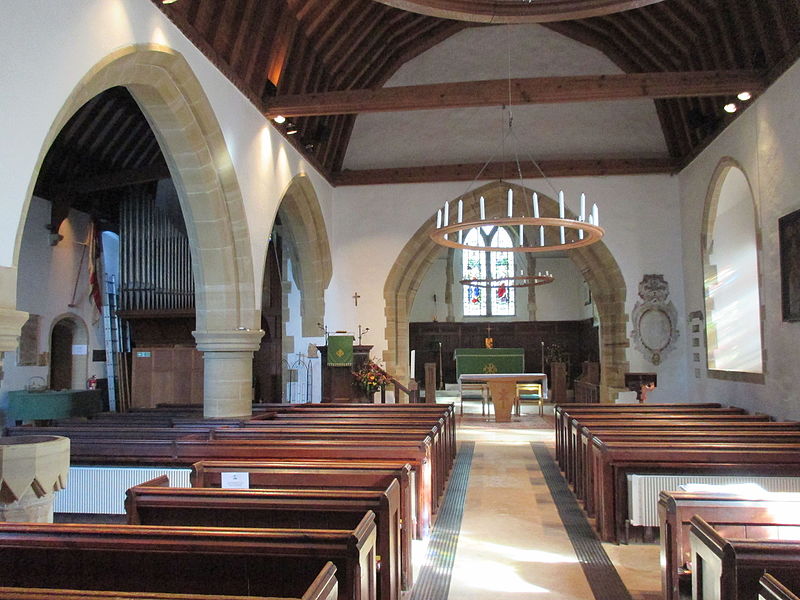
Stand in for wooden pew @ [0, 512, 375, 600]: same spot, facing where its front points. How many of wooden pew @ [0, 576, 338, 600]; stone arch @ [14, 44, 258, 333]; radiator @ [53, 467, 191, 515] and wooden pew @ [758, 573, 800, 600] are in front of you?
2

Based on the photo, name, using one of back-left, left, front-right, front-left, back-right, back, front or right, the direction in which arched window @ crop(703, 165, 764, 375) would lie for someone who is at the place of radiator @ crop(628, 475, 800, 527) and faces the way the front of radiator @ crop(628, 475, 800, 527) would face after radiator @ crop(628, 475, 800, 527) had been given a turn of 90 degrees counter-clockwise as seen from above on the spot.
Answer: left

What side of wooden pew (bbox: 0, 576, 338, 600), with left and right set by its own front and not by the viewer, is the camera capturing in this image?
back

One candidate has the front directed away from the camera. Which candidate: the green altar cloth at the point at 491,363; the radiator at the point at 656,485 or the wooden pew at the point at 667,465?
the wooden pew

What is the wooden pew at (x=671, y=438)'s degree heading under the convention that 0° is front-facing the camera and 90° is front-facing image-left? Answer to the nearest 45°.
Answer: approximately 180°

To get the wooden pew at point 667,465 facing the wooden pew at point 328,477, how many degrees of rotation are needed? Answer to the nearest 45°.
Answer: approximately 135° to its left

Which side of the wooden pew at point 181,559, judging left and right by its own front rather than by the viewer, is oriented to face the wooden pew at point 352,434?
front

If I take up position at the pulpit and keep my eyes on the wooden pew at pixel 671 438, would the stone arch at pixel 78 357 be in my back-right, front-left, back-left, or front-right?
back-right

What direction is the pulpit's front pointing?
toward the camera

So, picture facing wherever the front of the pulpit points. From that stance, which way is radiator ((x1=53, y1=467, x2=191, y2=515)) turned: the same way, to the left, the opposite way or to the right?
the same way

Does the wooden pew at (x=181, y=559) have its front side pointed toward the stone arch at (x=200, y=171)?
yes

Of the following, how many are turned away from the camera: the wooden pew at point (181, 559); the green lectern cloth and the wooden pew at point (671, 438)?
2

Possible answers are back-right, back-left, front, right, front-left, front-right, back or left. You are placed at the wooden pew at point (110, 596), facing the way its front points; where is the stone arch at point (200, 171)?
front

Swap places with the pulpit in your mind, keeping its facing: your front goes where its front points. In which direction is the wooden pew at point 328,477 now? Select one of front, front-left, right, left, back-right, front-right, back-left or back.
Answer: front

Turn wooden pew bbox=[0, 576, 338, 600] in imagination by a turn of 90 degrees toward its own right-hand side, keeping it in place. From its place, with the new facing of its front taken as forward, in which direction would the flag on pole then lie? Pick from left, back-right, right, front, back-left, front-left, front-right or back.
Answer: left

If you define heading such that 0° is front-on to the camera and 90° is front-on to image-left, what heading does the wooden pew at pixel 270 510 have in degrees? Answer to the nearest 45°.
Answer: approximately 180°

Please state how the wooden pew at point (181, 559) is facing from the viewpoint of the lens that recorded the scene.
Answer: facing away from the viewer

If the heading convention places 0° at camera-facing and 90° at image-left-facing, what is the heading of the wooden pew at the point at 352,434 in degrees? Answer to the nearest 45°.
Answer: approximately 180°

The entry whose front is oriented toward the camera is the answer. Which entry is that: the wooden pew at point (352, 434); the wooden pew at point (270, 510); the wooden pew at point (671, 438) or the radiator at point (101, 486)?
the radiator
